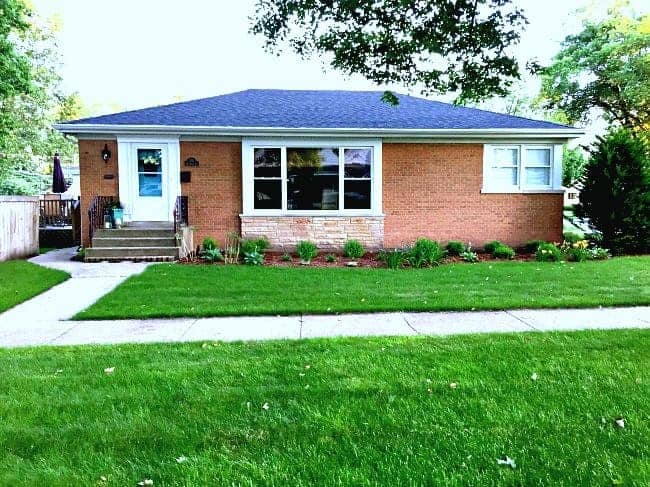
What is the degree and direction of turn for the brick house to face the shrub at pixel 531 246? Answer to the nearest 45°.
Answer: approximately 90° to its left

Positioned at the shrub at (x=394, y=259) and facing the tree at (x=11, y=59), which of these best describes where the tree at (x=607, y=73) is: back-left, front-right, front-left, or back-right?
back-right

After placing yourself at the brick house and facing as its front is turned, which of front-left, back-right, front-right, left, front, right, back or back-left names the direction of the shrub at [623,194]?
left

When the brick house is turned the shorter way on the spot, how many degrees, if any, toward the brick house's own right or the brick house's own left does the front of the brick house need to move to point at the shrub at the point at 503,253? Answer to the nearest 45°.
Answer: approximately 90° to the brick house's own left

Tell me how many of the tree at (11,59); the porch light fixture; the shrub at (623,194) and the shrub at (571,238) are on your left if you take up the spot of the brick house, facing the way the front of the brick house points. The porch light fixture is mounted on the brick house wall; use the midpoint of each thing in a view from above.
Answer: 2

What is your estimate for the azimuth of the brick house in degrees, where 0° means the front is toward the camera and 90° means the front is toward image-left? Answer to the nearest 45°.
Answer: approximately 0°

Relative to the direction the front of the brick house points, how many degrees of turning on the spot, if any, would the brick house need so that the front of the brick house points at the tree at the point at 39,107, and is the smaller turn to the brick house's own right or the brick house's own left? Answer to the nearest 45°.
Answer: approximately 135° to the brick house's own right

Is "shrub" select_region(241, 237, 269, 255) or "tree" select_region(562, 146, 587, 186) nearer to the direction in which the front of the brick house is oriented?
the shrub

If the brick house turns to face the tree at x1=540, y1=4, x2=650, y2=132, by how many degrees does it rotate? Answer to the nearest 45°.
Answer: approximately 135° to its left
